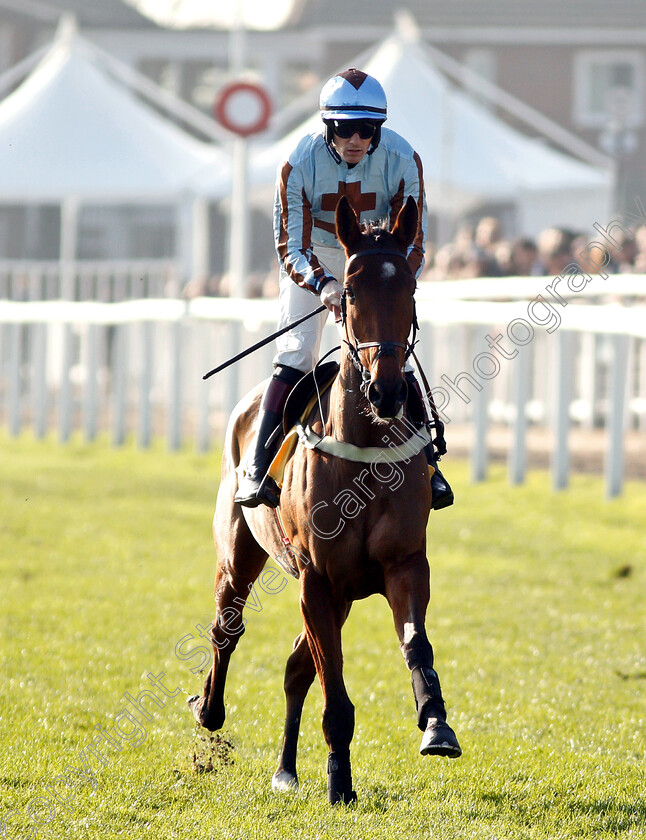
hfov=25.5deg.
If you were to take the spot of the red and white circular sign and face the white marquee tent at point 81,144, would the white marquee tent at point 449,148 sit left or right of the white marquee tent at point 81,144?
right

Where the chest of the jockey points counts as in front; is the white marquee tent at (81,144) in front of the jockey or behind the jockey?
behind

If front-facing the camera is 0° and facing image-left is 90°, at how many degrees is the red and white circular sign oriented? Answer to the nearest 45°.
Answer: approximately 0°

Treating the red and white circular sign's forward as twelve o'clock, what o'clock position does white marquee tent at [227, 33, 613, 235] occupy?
The white marquee tent is roughly at 7 o'clock from the red and white circular sign.

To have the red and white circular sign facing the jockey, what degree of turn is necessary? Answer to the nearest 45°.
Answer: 0° — it already faces them

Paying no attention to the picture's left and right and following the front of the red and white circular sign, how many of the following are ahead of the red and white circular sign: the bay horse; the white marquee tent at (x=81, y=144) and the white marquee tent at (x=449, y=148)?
1

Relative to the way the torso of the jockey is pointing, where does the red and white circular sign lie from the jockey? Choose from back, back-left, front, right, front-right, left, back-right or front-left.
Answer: back

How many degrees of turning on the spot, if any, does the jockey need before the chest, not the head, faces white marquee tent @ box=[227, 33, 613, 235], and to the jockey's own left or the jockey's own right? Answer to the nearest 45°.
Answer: approximately 180°

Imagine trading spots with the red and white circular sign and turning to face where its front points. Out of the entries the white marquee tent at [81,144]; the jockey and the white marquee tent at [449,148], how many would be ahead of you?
1

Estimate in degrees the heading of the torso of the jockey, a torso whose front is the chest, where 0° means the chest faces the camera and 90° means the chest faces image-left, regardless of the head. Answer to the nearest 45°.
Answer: approximately 0°

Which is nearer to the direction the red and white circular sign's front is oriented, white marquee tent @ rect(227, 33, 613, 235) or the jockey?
the jockey

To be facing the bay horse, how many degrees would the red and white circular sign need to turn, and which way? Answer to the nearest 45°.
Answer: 0° — it already faces it
